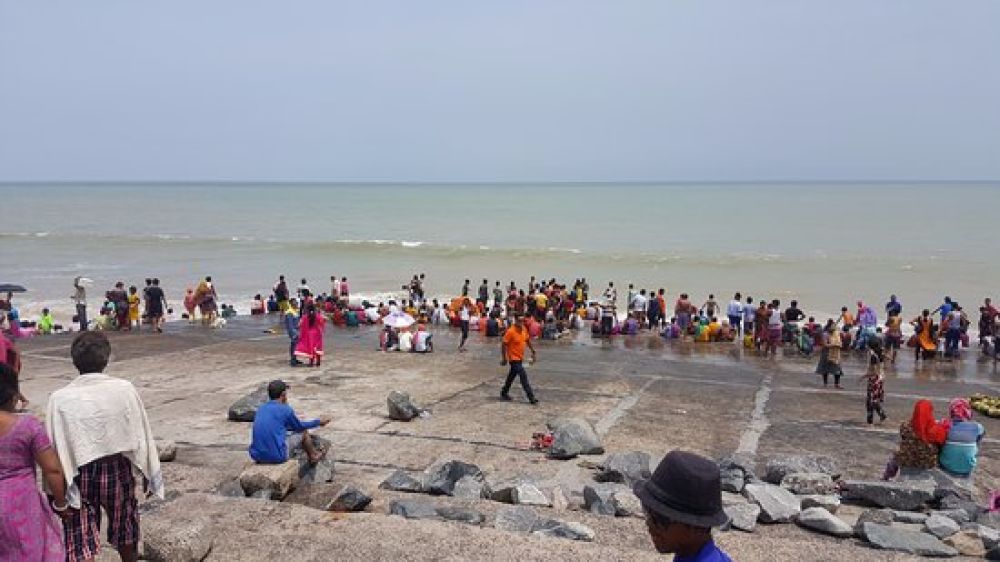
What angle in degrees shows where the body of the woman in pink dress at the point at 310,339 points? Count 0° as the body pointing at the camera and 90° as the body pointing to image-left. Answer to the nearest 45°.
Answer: approximately 180°

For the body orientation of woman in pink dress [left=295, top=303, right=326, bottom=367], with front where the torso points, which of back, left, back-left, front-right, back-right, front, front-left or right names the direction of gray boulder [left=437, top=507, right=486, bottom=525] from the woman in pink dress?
back

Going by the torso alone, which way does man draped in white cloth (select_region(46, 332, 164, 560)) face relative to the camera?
away from the camera

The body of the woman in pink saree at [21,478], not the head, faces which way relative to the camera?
away from the camera
